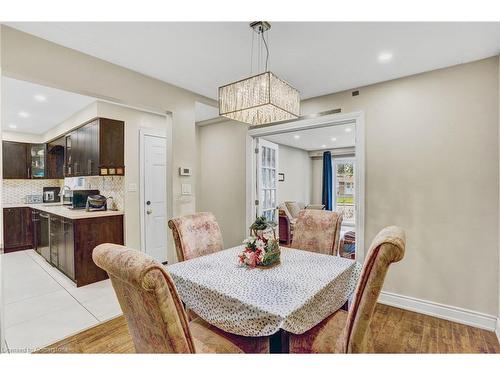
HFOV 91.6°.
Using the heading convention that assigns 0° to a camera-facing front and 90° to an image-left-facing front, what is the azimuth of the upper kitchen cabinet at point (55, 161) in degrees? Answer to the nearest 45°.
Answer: approximately 45°

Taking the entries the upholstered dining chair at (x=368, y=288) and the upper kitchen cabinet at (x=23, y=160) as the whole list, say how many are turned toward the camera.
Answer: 1

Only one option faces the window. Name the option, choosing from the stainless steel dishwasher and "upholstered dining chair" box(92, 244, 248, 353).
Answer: the upholstered dining chair

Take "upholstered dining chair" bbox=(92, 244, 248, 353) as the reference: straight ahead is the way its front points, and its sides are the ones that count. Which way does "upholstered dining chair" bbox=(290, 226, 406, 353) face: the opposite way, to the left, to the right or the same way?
to the left

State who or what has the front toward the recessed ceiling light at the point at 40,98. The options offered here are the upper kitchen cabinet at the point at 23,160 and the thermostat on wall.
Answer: the upper kitchen cabinet

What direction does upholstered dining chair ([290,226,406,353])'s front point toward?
to the viewer's left

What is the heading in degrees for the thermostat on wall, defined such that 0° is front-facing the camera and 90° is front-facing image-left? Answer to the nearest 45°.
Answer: approximately 315°

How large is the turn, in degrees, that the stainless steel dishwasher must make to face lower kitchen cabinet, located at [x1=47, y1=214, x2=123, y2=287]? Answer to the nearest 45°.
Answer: approximately 45° to its left
